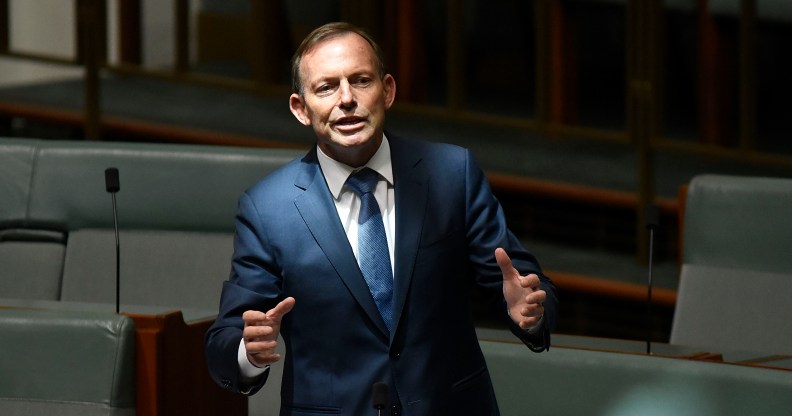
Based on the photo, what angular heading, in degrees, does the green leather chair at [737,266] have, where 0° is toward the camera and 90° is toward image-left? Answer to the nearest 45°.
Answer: approximately 0°

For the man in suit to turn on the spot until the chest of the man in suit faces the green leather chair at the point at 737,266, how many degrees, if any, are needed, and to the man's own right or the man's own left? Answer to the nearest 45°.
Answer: approximately 135° to the man's own left

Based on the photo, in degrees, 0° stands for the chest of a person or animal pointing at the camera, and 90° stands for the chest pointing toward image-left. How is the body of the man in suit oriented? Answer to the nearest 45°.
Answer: approximately 0°

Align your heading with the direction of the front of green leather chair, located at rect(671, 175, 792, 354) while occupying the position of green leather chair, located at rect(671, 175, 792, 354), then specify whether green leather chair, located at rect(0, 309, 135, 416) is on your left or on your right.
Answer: on your right

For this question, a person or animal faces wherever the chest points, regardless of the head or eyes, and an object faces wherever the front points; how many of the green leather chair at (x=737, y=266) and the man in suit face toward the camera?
2
